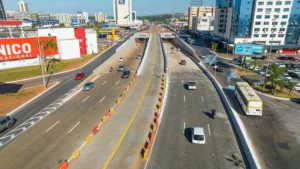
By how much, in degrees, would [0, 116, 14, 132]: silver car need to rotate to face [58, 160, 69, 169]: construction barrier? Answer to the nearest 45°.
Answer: approximately 45° to its left

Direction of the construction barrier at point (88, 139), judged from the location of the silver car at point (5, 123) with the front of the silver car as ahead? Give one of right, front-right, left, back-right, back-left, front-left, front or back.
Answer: left

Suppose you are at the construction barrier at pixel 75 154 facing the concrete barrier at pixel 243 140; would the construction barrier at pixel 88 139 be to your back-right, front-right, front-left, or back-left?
front-left

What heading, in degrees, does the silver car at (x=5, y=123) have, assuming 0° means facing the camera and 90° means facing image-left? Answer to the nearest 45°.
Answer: approximately 45°

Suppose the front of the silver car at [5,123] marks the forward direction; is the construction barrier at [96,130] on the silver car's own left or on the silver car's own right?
on the silver car's own left

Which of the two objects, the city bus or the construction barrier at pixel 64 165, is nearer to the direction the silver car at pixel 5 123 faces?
the construction barrier

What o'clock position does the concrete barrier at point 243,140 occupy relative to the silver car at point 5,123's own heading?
The concrete barrier is roughly at 9 o'clock from the silver car.

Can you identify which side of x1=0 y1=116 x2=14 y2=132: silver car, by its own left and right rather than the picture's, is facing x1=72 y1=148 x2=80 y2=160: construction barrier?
left

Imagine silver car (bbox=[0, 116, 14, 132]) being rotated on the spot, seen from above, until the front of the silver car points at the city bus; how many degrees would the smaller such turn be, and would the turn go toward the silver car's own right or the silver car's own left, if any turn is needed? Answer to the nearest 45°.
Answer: approximately 90° to the silver car's own left
